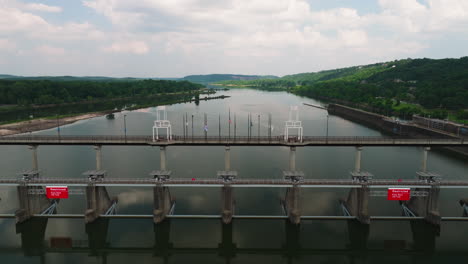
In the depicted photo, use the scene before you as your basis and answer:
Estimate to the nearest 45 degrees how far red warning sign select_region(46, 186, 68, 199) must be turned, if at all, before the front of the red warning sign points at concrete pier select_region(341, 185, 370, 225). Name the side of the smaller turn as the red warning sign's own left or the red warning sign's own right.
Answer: approximately 45° to the red warning sign's own left

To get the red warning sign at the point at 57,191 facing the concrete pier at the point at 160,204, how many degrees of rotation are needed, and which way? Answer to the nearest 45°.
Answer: approximately 45° to its left

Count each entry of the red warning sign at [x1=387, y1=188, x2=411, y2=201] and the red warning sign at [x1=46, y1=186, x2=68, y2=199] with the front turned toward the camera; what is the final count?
2

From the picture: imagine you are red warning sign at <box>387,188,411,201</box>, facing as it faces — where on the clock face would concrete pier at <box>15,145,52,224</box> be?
The concrete pier is roughly at 2 o'clock from the red warning sign.

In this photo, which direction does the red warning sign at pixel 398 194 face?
toward the camera

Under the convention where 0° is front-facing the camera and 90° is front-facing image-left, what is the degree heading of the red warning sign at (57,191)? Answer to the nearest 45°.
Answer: approximately 0°

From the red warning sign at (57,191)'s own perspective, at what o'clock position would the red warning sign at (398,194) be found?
the red warning sign at (398,194) is roughly at 10 o'clock from the red warning sign at (57,191).

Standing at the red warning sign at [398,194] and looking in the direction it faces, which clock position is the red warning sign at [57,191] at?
the red warning sign at [57,191] is roughly at 2 o'clock from the red warning sign at [398,194].
